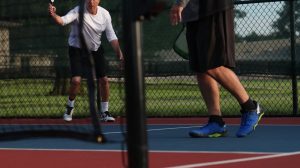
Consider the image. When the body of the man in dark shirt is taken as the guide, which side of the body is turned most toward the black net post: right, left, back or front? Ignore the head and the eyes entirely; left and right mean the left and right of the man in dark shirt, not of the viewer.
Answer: left
